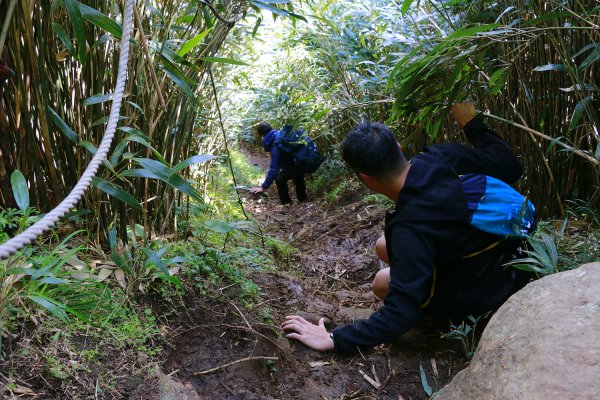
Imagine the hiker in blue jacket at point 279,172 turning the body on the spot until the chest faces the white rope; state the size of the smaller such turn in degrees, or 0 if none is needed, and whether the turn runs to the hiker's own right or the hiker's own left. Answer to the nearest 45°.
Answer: approximately 90° to the hiker's own left

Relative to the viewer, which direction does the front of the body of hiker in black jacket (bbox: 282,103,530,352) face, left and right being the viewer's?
facing away from the viewer and to the left of the viewer

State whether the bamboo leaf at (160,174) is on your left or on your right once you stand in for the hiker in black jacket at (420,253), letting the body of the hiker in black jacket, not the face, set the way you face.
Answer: on your left

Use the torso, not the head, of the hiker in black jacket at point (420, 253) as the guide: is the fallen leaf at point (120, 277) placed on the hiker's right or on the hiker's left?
on the hiker's left

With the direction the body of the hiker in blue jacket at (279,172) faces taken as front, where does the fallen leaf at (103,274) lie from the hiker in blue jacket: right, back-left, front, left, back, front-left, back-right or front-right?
left

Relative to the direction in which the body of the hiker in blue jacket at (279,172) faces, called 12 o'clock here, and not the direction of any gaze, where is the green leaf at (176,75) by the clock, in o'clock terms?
The green leaf is roughly at 9 o'clock from the hiker in blue jacket.

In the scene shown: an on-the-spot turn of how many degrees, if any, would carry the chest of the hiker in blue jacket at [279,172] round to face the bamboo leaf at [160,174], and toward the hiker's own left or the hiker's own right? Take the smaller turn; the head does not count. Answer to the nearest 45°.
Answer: approximately 90° to the hiker's own left

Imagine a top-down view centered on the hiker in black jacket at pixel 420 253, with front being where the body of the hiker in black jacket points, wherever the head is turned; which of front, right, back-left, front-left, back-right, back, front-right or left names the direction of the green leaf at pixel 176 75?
front-left

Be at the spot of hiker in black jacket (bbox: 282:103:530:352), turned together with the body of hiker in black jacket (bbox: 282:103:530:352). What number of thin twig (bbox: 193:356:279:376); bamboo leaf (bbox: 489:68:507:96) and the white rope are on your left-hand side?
2

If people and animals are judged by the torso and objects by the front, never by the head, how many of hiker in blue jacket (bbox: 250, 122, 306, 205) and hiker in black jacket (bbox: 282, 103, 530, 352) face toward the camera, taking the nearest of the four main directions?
0
